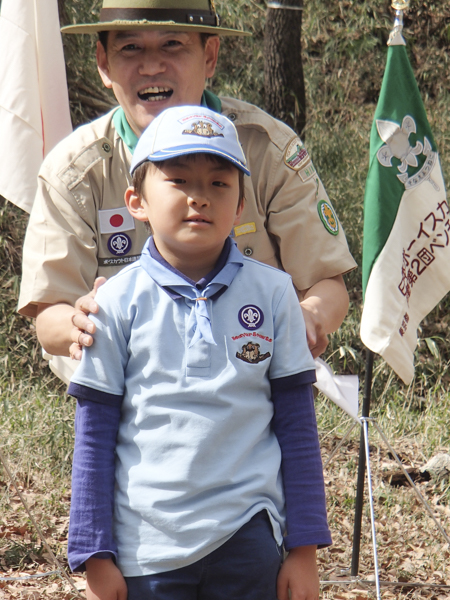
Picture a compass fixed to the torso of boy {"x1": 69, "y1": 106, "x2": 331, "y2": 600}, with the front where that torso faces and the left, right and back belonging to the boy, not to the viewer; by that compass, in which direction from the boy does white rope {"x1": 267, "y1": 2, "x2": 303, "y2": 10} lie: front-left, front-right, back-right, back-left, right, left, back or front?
back

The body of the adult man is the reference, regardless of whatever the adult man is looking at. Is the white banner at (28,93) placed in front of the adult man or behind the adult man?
behind

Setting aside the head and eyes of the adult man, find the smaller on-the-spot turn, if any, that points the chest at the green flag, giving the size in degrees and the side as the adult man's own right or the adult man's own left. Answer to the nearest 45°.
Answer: approximately 135° to the adult man's own left

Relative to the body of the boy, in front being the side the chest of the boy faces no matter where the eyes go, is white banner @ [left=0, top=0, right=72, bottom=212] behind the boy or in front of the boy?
behind

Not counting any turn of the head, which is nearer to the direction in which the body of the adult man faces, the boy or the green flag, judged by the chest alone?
the boy

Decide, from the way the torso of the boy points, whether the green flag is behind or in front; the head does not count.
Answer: behind

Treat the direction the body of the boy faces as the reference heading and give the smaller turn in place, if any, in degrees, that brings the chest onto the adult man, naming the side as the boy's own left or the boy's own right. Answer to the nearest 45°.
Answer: approximately 180°

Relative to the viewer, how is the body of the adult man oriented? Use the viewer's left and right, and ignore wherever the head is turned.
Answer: facing the viewer

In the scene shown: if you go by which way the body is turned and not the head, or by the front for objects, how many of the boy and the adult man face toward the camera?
2
